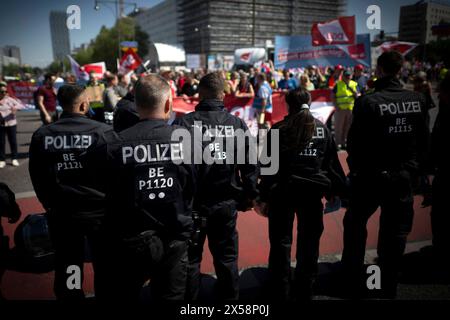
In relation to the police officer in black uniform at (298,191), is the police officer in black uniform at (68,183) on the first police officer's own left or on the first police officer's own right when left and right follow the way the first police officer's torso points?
on the first police officer's own left

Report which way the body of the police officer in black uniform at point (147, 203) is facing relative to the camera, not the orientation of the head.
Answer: away from the camera

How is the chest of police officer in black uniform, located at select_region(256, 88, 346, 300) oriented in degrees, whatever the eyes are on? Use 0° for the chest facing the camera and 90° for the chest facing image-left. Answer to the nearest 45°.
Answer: approximately 180°

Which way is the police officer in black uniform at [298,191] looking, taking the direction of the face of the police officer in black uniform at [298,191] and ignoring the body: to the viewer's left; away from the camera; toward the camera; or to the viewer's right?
away from the camera

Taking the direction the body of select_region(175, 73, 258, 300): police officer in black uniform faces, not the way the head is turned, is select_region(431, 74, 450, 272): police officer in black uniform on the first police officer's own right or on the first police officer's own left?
on the first police officer's own right

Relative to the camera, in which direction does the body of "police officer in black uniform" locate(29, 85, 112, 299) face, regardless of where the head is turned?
away from the camera

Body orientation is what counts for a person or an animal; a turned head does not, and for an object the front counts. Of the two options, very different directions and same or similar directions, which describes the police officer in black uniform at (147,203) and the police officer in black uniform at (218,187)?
same or similar directions

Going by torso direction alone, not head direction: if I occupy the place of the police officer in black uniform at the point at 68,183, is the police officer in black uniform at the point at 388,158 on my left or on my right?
on my right

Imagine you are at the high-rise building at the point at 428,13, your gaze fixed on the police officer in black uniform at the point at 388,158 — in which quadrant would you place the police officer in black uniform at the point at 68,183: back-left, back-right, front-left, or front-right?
front-right

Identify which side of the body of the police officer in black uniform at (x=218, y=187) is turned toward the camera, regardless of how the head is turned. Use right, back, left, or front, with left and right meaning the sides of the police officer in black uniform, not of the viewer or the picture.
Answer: back

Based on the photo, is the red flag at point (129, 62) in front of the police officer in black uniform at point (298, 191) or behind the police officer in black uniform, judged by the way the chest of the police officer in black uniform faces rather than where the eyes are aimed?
in front

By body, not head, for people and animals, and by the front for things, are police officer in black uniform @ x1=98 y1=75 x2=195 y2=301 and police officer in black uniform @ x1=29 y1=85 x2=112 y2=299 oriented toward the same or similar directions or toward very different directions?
same or similar directions
